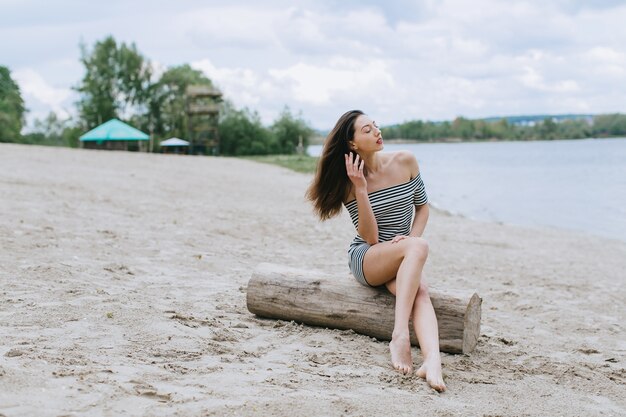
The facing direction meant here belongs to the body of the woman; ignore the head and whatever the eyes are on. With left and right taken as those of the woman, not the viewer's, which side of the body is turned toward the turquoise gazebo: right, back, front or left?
back

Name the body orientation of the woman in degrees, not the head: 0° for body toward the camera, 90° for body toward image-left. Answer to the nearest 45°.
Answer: approximately 315°
